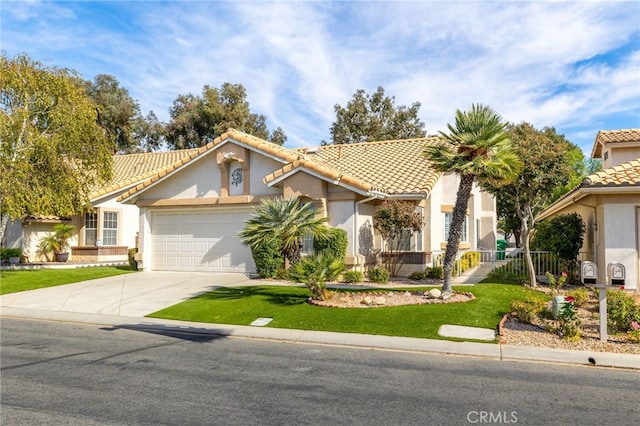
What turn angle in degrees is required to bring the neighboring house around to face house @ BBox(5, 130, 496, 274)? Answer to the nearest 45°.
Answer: approximately 90° to its right

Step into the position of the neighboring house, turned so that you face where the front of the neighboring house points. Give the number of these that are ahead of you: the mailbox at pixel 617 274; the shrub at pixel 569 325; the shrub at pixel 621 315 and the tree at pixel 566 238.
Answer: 3

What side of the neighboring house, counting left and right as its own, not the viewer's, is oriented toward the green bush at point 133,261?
right

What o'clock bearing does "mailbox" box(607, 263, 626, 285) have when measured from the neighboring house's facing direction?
The mailbox is roughly at 12 o'clock from the neighboring house.

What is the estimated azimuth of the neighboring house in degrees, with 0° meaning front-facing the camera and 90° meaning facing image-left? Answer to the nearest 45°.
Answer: approximately 0°

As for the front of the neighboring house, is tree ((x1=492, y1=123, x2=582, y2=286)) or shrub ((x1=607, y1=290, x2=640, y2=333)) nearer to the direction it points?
the shrub

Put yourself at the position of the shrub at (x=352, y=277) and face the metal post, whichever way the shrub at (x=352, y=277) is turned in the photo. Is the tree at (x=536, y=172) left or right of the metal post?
left

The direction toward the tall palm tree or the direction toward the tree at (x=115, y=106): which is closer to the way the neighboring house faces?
the tall palm tree

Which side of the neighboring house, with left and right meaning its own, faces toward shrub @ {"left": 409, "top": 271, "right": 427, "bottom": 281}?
right

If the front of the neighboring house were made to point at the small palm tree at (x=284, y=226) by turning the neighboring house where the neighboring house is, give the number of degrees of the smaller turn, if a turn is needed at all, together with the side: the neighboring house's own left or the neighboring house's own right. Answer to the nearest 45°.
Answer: approximately 45° to the neighboring house's own right
